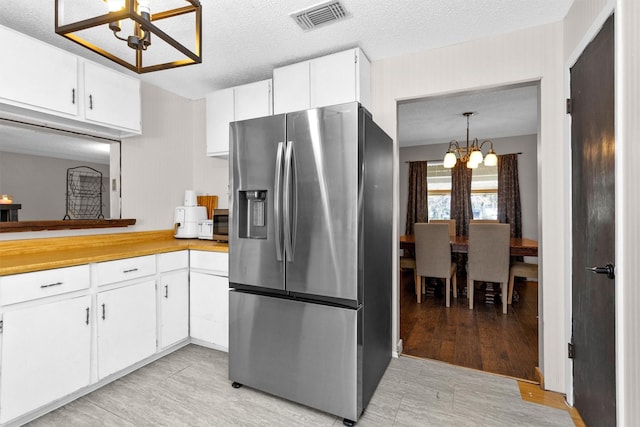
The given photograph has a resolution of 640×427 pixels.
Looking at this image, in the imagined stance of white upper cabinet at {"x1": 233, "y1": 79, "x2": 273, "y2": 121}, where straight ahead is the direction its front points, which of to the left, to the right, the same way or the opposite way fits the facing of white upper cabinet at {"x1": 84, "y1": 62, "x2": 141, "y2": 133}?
to the left

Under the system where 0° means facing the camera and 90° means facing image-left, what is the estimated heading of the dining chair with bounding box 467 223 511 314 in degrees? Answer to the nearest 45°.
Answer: approximately 180°

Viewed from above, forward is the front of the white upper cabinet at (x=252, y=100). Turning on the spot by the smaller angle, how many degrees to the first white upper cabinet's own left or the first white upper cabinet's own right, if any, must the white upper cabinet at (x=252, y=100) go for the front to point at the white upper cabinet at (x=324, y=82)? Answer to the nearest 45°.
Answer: approximately 90° to the first white upper cabinet's own left

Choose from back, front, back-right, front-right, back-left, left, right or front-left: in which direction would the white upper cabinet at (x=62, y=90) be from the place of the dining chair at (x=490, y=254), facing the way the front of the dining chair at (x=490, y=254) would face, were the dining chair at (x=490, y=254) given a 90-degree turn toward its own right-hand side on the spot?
back-right

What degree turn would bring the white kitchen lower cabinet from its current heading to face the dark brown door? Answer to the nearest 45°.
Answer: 0° — it already faces it

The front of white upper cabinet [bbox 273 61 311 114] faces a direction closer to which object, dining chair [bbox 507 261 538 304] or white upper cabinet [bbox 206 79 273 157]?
the white upper cabinet

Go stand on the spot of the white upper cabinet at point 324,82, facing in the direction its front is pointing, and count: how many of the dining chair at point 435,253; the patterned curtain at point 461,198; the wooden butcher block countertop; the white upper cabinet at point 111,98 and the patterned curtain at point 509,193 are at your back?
3

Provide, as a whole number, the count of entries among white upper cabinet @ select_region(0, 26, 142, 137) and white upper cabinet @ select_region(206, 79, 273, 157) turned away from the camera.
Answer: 0

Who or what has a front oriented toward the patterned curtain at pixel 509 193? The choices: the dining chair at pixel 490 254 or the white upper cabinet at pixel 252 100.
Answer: the dining chair

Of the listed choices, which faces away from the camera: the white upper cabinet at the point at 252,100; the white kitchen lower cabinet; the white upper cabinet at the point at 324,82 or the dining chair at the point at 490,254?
the dining chair

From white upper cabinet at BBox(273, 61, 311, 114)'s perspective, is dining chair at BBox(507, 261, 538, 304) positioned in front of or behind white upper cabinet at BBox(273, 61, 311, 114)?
behind

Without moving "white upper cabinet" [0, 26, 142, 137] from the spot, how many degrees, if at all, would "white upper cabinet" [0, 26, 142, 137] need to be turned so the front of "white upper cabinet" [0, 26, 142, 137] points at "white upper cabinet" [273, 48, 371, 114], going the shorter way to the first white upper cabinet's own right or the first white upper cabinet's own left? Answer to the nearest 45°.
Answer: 0° — it already faces it

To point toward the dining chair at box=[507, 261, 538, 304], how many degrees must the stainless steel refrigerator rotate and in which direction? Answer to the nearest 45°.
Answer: approximately 180°

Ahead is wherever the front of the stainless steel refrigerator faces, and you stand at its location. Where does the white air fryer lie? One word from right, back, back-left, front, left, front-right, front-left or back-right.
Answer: right

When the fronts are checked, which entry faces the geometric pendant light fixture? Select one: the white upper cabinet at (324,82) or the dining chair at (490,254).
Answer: the white upper cabinet

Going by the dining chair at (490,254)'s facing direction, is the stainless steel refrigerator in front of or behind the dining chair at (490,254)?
behind

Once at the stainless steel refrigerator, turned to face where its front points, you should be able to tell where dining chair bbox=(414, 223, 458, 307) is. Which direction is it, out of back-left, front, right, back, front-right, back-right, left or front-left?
back

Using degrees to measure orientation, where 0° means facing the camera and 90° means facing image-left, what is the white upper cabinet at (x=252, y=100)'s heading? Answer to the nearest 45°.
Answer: approximately 45°

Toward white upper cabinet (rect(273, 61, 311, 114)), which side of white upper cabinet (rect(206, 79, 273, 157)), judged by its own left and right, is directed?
left
